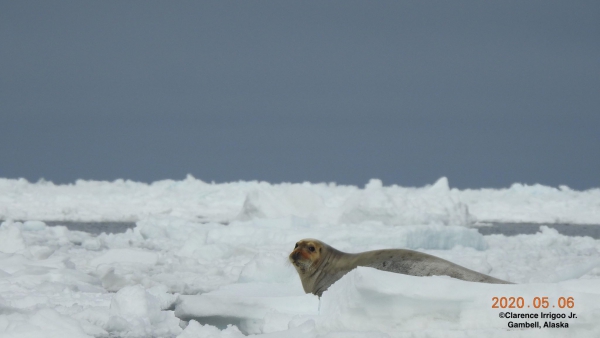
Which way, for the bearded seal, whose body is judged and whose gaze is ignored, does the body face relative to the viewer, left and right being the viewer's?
facing to the left of the viewer
